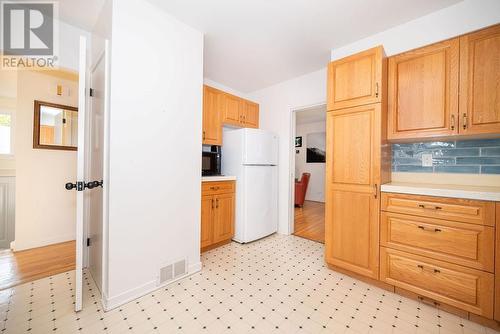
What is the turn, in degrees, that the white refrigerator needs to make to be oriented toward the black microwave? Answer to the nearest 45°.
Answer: approximately 135° to its right

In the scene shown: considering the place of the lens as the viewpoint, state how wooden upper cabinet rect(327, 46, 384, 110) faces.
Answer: facing the viewer and to the left of the viewer

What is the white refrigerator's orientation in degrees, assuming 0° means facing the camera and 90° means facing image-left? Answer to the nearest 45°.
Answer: approximately 315°

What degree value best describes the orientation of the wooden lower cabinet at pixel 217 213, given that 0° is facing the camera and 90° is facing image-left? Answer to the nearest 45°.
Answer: approximately 315°

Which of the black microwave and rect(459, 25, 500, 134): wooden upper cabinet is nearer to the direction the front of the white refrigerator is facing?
the wooden upper cabinet

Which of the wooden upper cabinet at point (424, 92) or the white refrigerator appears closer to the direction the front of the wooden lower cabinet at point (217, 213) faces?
the wooden upper cabinet

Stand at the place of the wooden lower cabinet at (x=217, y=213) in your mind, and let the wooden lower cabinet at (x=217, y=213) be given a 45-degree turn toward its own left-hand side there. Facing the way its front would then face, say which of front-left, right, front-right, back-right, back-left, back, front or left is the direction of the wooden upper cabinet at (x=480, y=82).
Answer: front-right

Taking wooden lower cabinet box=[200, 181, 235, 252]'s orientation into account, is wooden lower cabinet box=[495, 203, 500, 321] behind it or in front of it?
in front

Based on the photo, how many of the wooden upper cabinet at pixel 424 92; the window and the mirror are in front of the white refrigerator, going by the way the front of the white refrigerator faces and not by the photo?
1

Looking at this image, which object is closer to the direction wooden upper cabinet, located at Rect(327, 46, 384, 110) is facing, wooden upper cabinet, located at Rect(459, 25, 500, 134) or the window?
the window

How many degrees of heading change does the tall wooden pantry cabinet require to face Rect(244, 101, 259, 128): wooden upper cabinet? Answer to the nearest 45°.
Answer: approximately 90° to its right

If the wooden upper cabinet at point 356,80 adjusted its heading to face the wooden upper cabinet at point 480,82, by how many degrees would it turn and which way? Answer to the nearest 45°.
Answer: approximately 135° to its left

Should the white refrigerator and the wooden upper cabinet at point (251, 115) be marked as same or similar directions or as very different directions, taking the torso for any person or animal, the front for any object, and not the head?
same or similar directions

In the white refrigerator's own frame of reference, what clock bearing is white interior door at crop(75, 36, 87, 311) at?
The white interior door is roughly at 3 o'clock from the white refrigerator.
